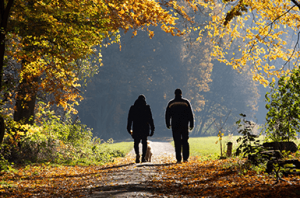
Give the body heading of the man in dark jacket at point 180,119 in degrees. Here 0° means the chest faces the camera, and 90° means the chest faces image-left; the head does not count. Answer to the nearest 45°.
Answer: approximately 180°
